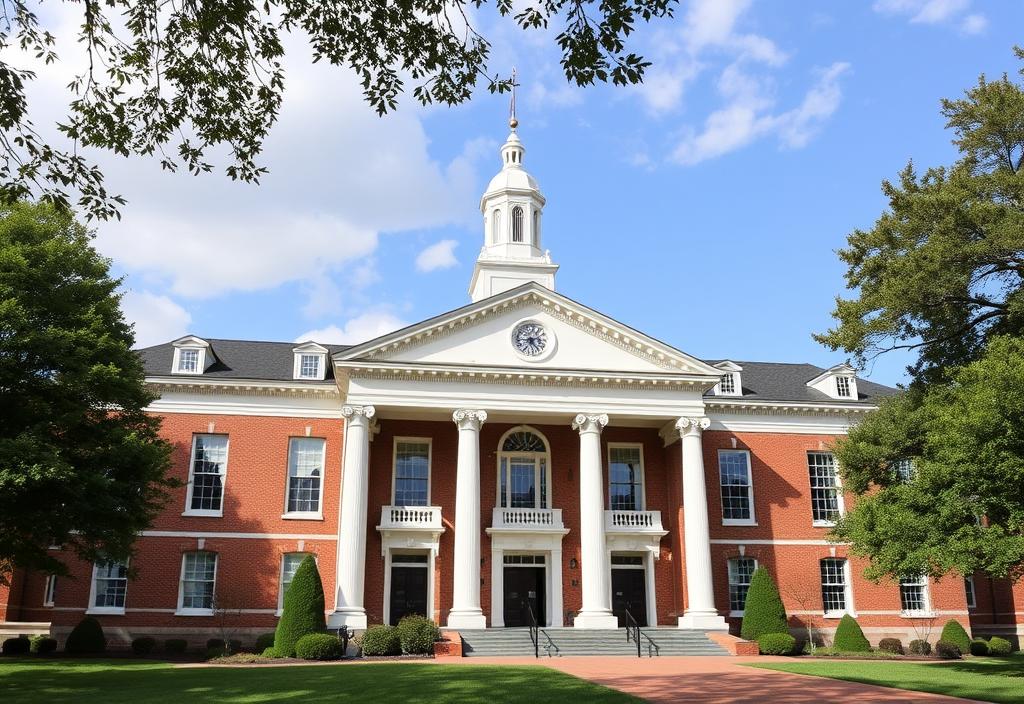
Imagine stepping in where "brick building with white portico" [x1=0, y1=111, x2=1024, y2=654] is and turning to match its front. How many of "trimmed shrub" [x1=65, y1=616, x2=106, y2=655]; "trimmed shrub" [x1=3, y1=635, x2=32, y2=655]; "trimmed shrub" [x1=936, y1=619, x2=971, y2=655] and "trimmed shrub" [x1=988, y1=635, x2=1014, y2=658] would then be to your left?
2

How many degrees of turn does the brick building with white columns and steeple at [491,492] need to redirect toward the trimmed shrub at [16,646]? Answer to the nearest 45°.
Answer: approximately 90° to its right

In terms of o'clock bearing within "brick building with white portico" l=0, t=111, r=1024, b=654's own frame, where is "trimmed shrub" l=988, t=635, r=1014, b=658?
The trimmed shrub is roughly at 9 o'clock from the brick building with white portico.

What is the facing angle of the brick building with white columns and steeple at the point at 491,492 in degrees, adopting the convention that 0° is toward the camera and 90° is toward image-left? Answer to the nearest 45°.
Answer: approximately 0°

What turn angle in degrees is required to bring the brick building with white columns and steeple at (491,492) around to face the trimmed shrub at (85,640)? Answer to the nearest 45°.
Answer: approximately 90° to its right

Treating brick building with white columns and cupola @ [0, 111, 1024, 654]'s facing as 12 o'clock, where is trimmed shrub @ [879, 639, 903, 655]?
The trimmed shrub is roughly at 9 o'clock from the brick building with white columns and cupola.

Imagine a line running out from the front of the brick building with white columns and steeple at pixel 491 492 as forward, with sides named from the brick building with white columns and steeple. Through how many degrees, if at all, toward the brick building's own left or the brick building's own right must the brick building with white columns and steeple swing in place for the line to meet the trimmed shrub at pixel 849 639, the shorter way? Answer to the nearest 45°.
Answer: approximately 90° to the brick building's own left
